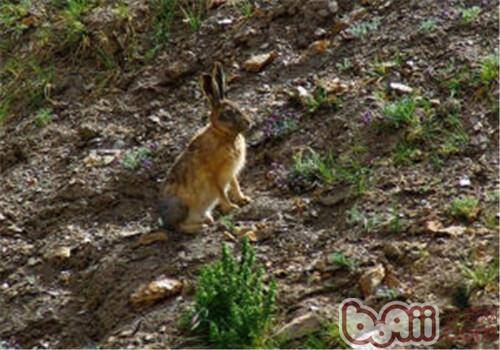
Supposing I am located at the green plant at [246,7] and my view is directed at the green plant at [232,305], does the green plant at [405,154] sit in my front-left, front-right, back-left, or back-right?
front-left

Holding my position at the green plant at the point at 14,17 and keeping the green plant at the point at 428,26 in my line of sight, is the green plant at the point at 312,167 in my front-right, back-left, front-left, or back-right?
front-right

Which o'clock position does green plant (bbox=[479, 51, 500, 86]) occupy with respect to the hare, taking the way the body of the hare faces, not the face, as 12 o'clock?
The green plant is roughly at 12 o'clock from the hare.

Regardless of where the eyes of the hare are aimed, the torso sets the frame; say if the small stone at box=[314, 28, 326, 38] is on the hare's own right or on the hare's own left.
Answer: on the hare's own left

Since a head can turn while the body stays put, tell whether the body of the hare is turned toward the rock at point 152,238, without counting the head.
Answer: no

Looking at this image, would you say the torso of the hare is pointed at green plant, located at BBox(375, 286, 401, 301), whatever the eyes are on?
no

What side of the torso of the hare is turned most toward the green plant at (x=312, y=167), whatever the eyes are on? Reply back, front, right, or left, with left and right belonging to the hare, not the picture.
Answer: front

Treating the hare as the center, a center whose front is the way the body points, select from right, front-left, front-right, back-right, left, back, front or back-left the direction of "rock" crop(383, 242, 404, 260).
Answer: front-right

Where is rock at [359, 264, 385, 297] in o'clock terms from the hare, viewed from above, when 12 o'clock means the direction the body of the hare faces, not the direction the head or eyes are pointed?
The rock is roughly at 2 o'clock from the hare.

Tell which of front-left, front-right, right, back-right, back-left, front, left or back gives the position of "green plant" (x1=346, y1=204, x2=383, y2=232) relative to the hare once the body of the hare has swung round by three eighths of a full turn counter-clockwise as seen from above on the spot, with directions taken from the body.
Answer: back

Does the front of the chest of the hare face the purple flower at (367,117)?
yes

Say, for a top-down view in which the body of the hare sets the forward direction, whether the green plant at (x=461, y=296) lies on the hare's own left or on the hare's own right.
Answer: on the hare's own right

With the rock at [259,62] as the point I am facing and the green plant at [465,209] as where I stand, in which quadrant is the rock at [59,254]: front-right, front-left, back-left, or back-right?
front-left

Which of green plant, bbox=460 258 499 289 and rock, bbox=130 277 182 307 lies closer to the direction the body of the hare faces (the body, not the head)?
the green plant

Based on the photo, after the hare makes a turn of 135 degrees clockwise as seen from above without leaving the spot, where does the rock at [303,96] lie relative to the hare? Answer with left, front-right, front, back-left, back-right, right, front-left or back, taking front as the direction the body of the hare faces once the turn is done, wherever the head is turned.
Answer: back

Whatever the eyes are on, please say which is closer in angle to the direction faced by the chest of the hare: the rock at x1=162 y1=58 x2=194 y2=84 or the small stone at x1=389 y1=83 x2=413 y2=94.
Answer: the small stone

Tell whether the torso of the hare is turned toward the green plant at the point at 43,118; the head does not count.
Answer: no

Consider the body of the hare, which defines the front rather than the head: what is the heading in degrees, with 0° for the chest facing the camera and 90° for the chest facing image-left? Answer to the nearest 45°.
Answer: approximately 270°

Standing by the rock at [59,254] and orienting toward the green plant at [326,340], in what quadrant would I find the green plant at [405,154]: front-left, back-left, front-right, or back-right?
front-left

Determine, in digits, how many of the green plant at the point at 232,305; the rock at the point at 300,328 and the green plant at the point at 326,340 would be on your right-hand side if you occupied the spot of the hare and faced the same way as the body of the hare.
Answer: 3

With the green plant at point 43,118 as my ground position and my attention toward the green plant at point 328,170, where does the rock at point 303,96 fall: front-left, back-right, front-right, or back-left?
front-left

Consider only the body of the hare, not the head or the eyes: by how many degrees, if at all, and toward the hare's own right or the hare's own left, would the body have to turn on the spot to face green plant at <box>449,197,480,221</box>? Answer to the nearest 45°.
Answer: approximately 45° to the hare's own right

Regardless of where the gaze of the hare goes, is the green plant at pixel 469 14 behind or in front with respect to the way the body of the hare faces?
in front
